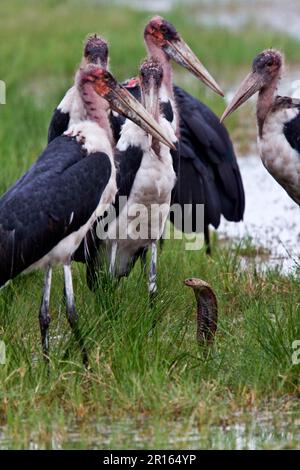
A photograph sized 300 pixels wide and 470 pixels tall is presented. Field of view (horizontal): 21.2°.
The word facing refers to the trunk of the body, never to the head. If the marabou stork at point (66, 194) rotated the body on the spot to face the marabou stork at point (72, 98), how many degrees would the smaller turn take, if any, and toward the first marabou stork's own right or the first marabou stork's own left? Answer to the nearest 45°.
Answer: approximately 90° to the first marabou stork's own left

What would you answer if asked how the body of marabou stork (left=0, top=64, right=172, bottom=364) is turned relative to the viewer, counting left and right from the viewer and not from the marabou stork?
facing to the right of the viewer

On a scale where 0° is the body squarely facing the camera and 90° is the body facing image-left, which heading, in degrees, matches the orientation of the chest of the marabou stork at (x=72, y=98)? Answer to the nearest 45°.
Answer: approximately 315°

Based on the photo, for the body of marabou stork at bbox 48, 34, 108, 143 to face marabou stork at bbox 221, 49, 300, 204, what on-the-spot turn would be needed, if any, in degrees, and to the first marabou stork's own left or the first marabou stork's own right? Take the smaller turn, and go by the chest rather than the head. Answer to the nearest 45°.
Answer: approximately 45° to the first marabou stork's own left

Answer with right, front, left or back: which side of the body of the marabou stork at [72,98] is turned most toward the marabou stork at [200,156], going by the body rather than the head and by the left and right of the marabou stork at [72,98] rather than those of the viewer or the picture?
left
